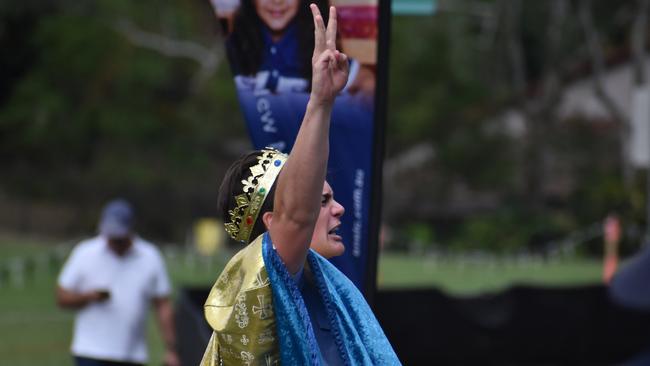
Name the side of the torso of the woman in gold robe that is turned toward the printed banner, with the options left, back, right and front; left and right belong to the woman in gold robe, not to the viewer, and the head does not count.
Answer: left

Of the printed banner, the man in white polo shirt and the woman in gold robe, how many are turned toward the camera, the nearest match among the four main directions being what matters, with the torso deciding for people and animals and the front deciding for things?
2

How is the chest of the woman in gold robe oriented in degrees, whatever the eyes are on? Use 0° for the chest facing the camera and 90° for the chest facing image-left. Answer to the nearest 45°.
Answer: approximately 270°

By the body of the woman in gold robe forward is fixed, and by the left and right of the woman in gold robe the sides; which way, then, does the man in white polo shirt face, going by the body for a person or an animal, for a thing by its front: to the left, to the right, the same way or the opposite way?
to the right

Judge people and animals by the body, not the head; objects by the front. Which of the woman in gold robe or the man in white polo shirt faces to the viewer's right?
the woman in gold robe

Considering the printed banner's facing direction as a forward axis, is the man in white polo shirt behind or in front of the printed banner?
behind

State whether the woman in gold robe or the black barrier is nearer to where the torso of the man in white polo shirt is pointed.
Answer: the woman in gold robe

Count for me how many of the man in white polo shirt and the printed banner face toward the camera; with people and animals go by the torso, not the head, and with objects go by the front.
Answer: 2

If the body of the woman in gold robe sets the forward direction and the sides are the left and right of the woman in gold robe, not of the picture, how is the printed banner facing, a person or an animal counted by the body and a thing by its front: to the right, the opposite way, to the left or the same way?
to the right

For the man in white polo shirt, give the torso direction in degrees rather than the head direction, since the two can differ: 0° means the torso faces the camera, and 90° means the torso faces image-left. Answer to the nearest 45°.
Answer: approximately 0°
